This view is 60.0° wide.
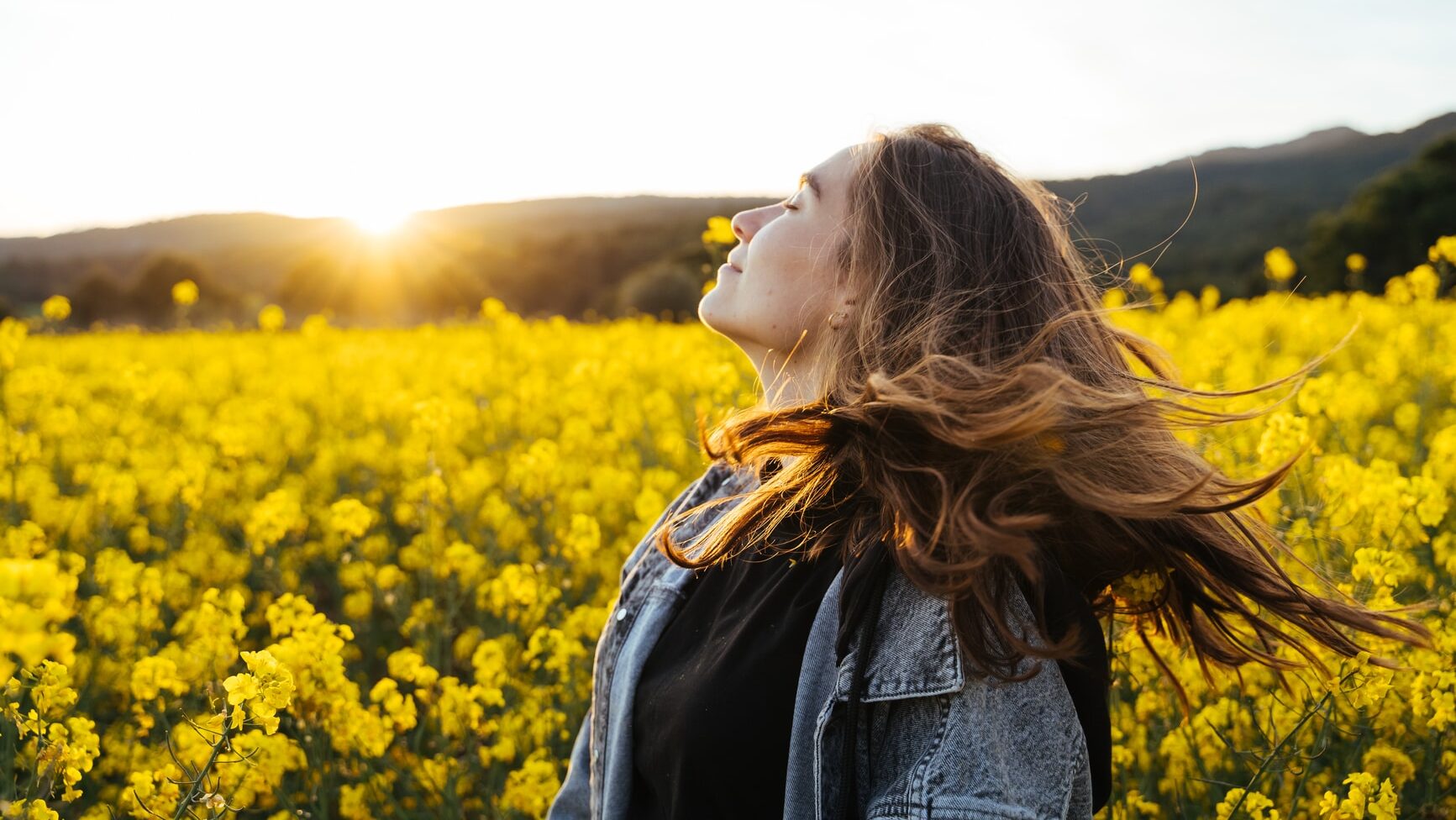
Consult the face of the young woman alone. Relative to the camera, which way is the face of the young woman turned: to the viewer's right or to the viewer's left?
to the viewer's left

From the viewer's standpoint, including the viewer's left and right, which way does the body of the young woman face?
facing the viewer and to the left of the viewer

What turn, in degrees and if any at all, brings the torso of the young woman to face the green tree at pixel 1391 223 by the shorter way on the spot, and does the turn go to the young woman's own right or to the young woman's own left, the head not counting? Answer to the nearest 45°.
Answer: approximately 135° to the young woman's own right
